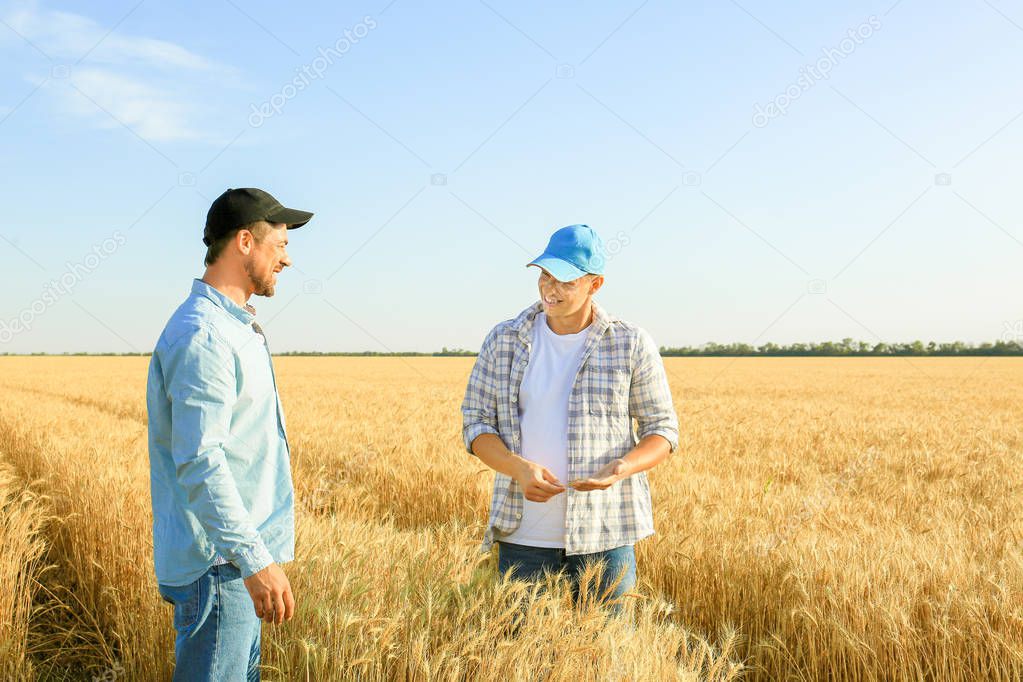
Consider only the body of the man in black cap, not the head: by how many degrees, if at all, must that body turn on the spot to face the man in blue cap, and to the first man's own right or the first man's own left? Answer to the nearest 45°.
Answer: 0° — they already face them

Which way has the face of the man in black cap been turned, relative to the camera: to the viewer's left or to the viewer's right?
to the viewer's right

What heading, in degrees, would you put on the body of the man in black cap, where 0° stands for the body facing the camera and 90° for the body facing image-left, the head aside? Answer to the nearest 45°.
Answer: approximately 270°
